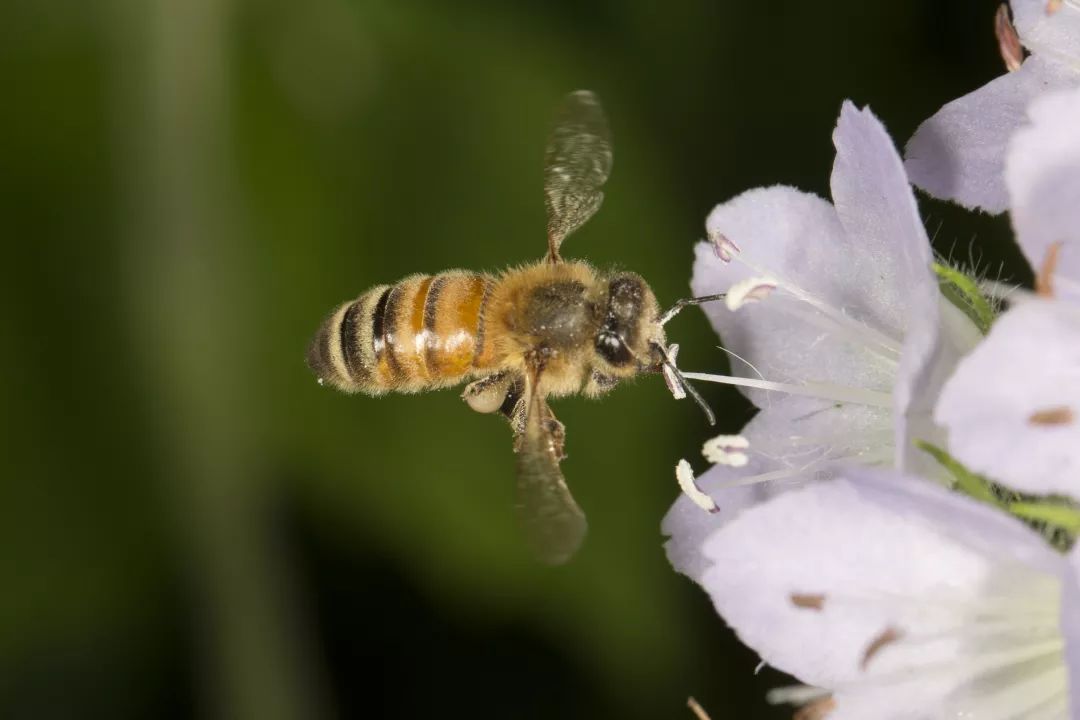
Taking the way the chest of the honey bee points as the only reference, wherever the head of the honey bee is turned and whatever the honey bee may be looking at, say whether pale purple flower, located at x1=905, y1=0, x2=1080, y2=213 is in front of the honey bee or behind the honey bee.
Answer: in front

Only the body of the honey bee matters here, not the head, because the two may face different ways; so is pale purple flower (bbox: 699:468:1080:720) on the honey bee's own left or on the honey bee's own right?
on the honey bee's own right

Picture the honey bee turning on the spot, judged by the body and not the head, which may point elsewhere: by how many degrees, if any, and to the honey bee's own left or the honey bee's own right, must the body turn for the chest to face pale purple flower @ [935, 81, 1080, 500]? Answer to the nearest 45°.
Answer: approximately 45° to the honey bee's own right

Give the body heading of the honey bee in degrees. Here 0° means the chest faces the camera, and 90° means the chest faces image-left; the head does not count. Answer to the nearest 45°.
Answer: approximately 270°

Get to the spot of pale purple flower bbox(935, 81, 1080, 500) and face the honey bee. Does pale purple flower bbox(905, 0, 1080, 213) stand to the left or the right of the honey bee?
right
